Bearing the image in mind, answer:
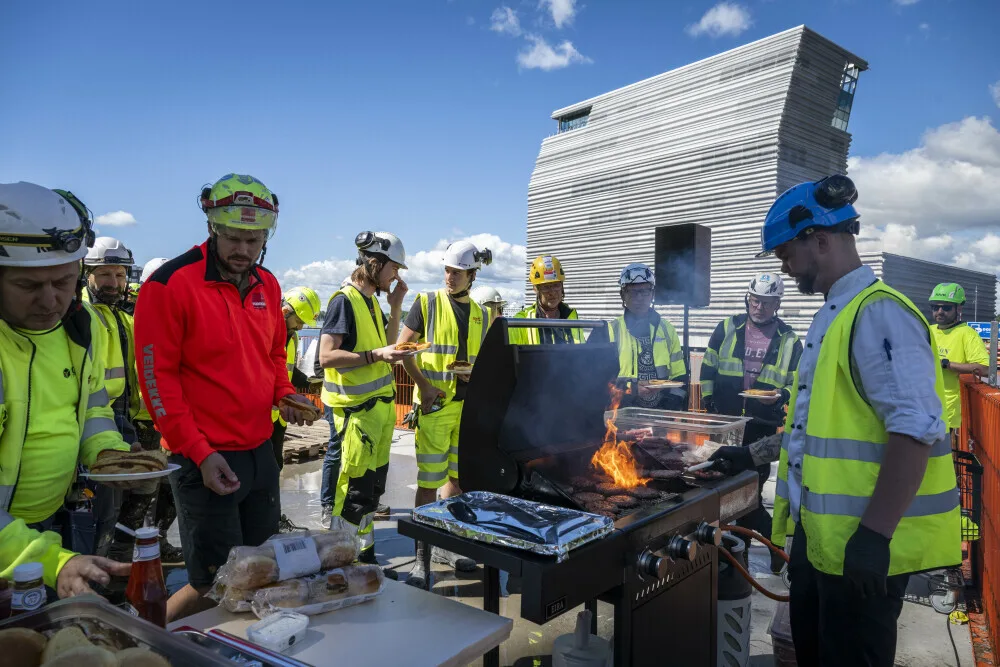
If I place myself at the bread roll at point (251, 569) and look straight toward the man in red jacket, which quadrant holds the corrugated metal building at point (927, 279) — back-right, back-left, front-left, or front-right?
front-right

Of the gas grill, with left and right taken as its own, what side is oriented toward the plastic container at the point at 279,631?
right

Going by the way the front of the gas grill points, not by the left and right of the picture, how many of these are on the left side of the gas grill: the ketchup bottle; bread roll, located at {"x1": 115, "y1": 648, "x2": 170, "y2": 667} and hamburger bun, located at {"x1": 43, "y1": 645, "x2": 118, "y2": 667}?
0

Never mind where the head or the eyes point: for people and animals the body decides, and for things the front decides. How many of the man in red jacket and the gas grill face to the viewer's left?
0

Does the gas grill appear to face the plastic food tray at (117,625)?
no

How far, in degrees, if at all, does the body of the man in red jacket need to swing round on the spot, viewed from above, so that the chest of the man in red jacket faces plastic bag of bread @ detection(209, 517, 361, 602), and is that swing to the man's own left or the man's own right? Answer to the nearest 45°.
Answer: approximately 45° to the man's own right

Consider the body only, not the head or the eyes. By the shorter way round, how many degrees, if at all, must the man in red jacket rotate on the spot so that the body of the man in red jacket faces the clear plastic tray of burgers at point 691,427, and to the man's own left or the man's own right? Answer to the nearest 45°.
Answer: approximately 45° to the man's own left

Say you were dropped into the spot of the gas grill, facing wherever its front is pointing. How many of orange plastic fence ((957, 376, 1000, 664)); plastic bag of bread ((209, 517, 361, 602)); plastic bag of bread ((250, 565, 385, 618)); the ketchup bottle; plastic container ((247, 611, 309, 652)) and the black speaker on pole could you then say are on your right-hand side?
4

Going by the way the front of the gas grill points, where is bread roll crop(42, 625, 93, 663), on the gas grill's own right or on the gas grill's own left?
on the gas grill's own right

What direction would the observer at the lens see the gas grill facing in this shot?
facing the viewer and to the right of the viewer

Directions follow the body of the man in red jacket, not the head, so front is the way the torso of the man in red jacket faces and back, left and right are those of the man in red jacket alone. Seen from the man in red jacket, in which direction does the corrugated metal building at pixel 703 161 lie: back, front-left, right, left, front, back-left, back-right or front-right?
left

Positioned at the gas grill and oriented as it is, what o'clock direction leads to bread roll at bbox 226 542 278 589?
The bread roll is roughly at 3 o'clock from the gas grill.

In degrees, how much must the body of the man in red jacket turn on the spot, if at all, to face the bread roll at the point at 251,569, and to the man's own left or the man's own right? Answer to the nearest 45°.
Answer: approximately 45° to the man's own right

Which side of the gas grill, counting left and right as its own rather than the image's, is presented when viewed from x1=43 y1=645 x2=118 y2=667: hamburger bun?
right

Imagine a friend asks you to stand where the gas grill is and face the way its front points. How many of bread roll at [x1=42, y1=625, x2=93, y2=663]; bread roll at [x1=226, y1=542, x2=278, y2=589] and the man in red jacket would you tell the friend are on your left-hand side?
0
